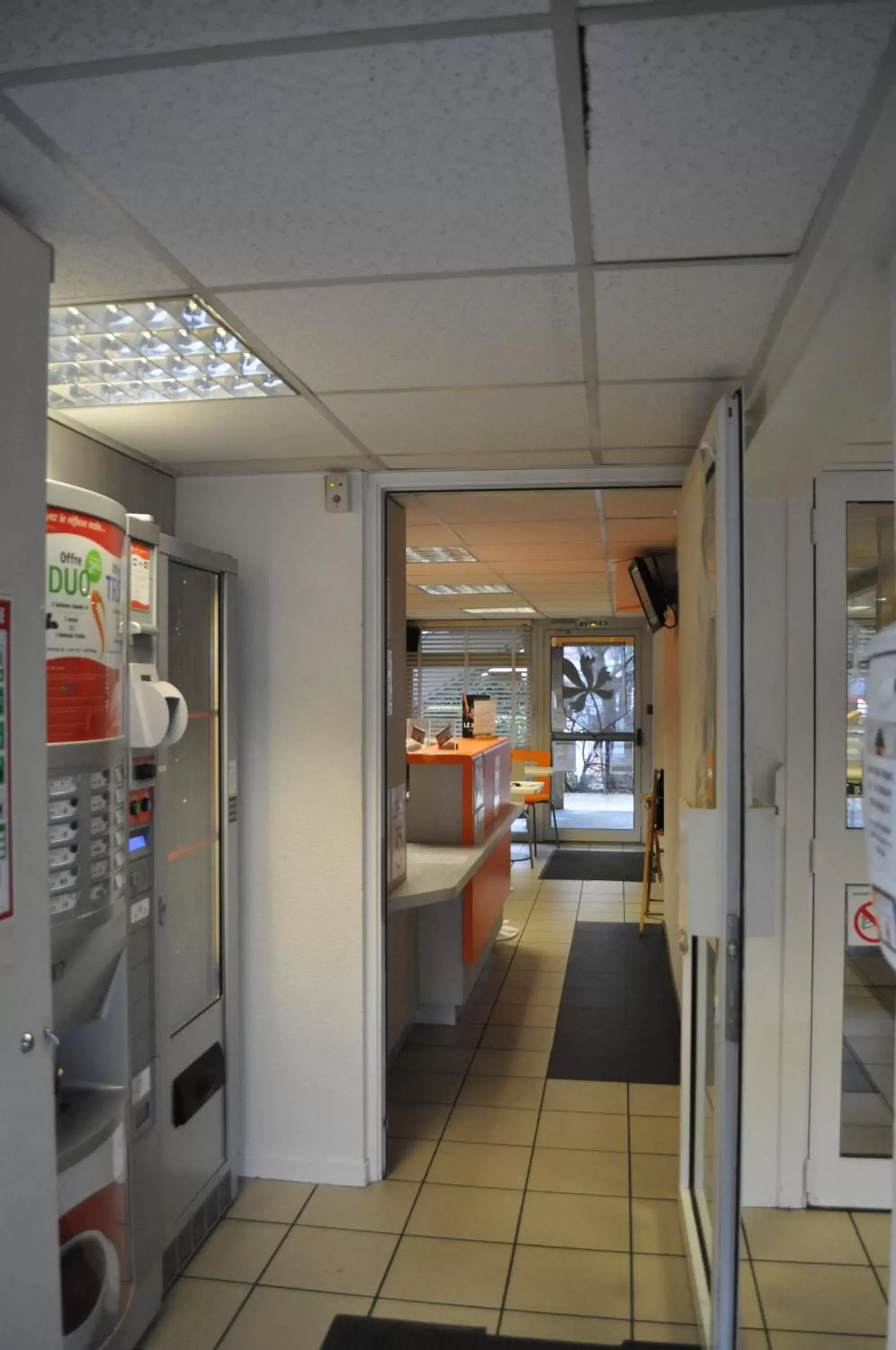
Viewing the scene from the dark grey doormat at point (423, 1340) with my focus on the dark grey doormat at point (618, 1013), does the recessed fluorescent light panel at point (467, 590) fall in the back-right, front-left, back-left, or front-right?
front-left

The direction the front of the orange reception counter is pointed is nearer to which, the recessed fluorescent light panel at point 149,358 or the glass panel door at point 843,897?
the glass panel door

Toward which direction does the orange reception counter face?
to the viewer's right

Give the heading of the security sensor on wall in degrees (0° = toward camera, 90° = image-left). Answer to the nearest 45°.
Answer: approximately 0°

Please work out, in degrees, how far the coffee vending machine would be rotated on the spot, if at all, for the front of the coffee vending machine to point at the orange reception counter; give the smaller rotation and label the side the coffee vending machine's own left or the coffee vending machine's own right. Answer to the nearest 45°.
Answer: approximately 90° to the coffee vending machine's own left

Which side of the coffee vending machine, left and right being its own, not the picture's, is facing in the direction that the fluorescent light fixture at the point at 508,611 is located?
left

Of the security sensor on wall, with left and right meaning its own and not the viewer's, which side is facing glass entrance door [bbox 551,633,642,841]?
back

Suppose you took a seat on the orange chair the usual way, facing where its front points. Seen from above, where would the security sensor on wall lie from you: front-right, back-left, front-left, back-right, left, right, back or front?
front-left

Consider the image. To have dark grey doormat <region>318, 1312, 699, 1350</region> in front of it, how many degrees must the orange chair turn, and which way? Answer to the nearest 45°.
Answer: approximately 45° to its left

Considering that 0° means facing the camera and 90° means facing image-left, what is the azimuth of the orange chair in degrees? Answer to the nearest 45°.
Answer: approximately 45°

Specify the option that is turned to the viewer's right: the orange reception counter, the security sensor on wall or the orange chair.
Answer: the orange reception counter

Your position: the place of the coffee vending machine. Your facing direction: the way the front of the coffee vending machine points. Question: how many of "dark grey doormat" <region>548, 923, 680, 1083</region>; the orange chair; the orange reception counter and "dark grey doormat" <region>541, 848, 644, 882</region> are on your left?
4

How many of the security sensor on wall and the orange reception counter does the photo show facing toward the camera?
1

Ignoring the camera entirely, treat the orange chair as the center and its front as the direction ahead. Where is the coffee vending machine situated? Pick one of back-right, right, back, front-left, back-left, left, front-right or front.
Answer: front-left

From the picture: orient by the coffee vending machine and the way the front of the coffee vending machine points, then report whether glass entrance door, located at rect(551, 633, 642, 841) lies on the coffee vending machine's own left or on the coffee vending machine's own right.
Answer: on the coffee vending machine's own left

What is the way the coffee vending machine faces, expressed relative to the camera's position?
facing the viewer and to the right of the viewer
